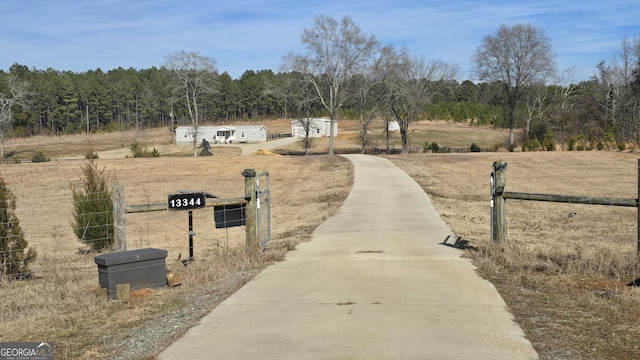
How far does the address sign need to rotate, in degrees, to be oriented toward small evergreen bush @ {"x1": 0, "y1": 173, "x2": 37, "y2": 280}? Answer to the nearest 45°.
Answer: approximately 135° to its right

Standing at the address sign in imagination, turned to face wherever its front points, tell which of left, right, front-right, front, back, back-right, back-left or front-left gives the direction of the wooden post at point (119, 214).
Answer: right

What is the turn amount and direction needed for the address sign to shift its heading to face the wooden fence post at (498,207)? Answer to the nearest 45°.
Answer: approximately 90° to its left

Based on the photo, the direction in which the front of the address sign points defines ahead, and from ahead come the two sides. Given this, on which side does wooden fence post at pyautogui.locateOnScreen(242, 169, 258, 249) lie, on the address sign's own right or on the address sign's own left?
on the address sign's own left

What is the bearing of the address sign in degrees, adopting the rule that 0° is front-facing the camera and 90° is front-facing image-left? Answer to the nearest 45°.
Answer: approximately 0°
